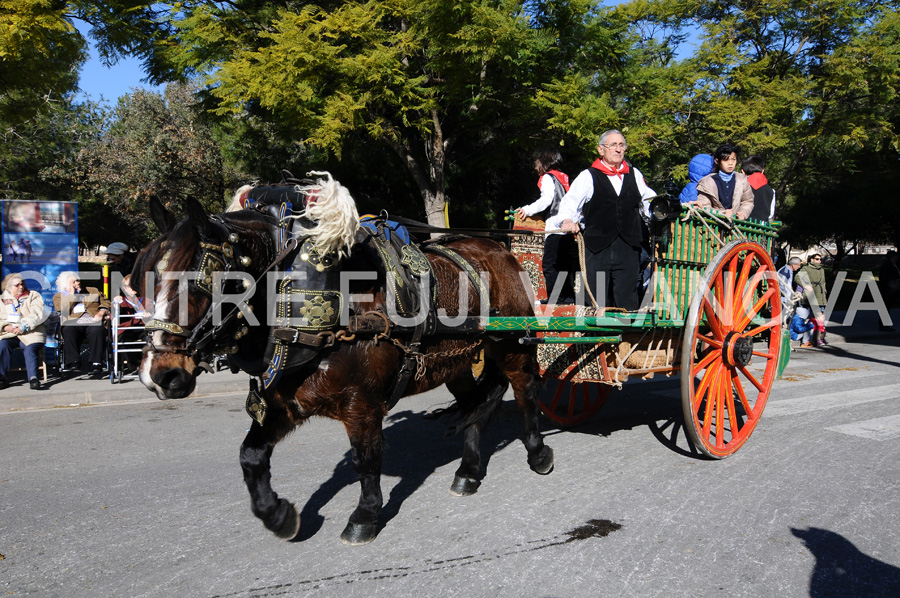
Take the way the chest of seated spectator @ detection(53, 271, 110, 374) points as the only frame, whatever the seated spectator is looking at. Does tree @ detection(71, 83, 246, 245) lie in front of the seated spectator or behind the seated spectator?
behind

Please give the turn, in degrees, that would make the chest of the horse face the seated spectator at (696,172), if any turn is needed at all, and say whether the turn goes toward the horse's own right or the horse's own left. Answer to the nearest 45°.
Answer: approximately 180°

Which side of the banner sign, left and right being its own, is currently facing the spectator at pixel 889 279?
left

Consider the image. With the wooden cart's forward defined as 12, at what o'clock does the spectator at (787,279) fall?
The spectator is roughly at 5 o'clock from the wooden cart.

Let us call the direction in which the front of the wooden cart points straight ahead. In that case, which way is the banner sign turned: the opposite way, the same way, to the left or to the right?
to the left

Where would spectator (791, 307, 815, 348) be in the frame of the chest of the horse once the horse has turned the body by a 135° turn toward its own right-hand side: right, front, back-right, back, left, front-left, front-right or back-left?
front-right

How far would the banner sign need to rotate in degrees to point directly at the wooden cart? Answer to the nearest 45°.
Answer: approximately 45° to its left

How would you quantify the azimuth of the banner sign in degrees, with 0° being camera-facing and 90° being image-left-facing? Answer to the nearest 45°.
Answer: approximately 0°

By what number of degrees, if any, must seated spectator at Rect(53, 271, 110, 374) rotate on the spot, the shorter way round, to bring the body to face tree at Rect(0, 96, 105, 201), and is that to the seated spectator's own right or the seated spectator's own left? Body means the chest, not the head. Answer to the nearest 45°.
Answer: approximately 180°
